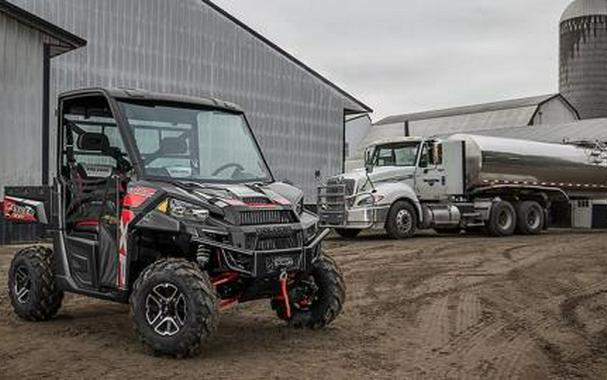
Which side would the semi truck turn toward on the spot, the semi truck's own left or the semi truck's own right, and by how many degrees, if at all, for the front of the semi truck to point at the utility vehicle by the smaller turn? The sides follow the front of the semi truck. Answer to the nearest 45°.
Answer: approximately 45° to the semi truck's own left

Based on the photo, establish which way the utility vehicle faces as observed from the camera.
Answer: facing the viewer and to the right of the viewer

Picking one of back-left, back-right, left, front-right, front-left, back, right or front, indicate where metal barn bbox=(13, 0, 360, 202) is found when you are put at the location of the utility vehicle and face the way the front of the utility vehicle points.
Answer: back-left

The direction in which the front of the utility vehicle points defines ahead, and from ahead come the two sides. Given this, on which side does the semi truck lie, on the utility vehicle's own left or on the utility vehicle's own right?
on the utility vehicle's own left

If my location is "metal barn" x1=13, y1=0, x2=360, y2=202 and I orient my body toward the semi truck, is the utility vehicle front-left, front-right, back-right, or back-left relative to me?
front-right

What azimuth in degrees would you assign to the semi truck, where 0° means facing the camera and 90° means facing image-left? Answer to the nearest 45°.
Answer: approximately 45°

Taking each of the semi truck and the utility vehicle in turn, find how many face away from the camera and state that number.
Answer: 0

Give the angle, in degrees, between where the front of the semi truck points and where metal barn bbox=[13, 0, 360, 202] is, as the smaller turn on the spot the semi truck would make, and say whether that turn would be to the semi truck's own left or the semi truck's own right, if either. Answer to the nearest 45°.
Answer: approximately 45° to the semi truck's own right
